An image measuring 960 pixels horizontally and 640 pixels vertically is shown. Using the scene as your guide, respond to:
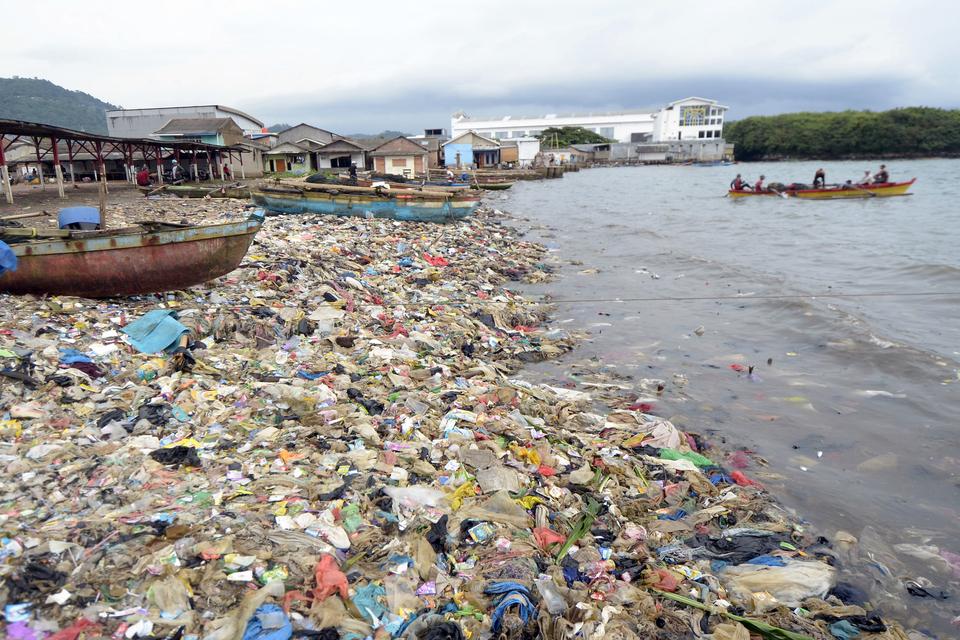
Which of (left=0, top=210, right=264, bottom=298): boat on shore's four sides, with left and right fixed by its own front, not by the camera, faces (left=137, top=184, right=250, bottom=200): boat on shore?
left

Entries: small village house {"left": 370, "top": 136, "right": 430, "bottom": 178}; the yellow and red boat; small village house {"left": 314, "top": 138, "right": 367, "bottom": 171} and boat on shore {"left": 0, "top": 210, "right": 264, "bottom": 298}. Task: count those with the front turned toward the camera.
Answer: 2

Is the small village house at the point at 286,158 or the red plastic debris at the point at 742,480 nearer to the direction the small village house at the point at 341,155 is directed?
the red plastic debris

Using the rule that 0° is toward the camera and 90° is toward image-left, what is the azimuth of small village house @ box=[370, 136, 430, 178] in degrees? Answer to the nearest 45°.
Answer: approximately 0°

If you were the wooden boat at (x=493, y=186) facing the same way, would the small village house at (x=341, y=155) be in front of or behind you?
behind

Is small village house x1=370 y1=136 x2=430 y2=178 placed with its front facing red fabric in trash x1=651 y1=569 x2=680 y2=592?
yes

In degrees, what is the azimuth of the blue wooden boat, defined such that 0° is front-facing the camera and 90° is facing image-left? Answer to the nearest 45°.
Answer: approximately 270°

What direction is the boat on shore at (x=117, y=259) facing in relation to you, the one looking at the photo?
facing to the right of the viewer
